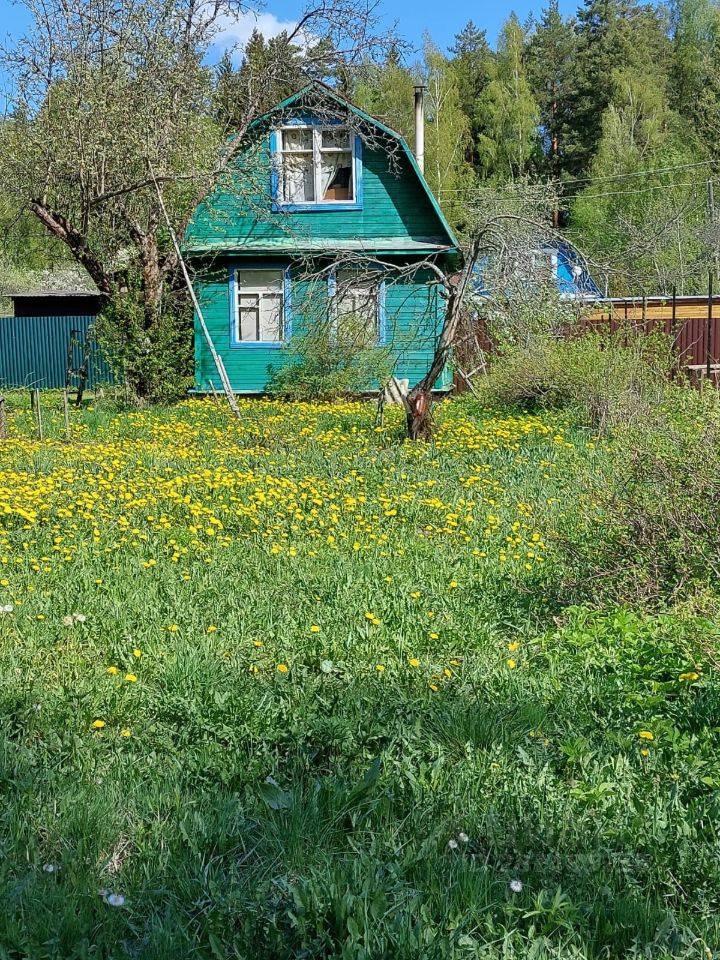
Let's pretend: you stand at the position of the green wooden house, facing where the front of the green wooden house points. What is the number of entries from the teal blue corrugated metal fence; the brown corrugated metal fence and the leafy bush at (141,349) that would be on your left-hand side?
1

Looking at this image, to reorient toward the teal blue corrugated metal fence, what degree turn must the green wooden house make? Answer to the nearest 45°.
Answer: approximately 135° to its right

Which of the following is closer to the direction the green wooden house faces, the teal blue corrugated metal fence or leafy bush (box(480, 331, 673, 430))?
the leafy bush

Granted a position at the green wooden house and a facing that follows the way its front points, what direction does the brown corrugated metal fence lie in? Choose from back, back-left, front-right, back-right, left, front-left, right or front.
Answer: left

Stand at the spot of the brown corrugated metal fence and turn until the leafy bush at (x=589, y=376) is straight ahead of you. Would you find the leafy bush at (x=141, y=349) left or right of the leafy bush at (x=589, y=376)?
right

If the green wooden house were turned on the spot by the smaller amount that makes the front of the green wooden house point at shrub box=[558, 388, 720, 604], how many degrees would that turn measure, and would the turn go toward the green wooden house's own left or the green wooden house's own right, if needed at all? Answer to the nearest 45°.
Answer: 0° — it already faces it

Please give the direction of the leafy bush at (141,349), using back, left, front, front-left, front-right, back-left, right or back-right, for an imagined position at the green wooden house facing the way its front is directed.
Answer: front-right

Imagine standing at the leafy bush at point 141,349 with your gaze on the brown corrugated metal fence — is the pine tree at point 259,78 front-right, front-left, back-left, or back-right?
front-left

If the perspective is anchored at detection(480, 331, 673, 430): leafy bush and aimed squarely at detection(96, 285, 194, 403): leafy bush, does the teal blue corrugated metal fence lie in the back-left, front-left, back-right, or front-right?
front-right

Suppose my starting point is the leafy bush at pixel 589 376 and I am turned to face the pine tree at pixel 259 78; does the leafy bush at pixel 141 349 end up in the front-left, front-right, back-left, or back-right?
front-left

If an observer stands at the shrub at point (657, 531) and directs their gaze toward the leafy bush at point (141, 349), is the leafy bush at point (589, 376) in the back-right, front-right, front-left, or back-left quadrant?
front-right

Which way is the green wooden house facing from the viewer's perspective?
toward the camera
